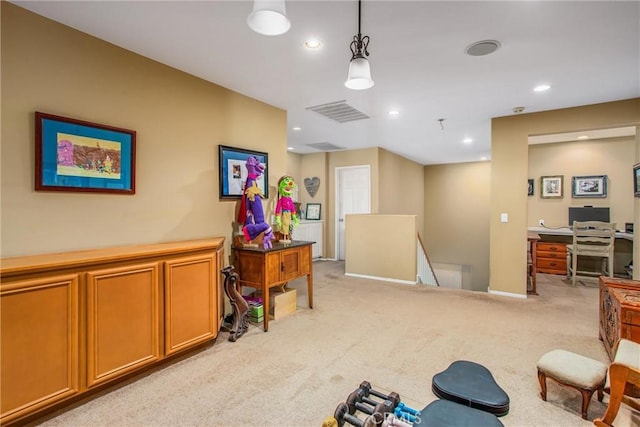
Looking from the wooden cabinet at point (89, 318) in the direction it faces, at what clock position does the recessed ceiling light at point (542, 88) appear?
The recessed ceiling light is roughly at 11 o'clock from the wooden cabinet.

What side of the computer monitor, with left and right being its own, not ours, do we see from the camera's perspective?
front

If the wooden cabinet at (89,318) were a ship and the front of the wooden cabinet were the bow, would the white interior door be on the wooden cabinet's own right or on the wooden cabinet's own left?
on the wooden cabinet's own left

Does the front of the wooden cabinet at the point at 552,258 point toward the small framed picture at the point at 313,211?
no

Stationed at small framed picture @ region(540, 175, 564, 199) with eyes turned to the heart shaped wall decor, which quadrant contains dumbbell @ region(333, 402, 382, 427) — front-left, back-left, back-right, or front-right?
front-left

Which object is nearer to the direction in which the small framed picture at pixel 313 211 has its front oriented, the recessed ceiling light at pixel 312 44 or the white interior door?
the recessed ceiling light

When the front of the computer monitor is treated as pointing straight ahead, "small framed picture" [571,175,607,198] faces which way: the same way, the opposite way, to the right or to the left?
the same way

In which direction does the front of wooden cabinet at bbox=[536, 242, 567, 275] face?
toward the camera

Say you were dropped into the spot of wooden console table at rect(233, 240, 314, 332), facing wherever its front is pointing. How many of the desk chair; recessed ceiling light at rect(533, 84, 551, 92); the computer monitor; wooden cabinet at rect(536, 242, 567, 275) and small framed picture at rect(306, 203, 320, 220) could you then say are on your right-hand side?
0

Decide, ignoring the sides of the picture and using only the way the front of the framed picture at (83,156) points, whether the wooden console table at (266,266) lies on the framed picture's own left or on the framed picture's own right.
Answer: on the framed picture's own left

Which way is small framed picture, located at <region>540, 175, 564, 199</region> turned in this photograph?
toward the camera

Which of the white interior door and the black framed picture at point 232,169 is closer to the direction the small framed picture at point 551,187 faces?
the black framed picture

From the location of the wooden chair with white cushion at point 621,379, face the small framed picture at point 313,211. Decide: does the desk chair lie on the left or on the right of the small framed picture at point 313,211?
right

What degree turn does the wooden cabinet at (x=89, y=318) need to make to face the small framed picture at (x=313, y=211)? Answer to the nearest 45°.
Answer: approximately 90° to its left

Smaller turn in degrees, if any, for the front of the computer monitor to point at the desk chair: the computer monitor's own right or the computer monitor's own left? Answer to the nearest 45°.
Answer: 0° — it already faces it

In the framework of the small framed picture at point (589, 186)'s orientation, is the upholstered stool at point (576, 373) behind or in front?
in front

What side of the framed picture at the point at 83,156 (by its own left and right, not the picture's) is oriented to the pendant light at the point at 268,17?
front

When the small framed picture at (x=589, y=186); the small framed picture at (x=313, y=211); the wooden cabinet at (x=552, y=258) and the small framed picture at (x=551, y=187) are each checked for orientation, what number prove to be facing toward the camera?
4

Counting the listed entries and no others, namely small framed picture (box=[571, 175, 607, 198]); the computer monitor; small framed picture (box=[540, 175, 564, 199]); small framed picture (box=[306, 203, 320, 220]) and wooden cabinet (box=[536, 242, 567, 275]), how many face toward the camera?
5

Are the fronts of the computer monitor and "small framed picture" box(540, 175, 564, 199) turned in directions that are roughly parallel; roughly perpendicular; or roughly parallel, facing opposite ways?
roughly parallel

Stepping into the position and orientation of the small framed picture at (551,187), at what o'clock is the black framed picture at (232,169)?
The black framed picture is roughly at 1 o'clock from the small framed picture.
